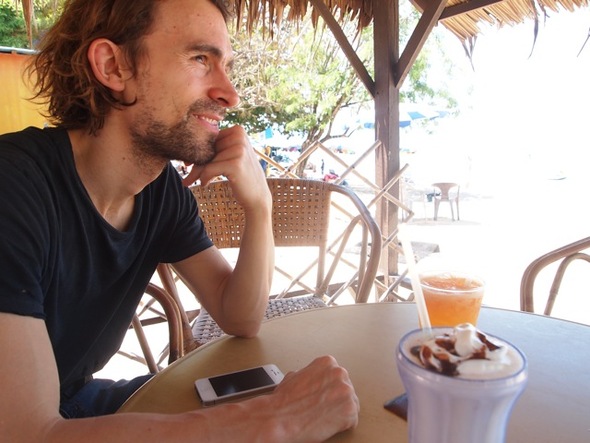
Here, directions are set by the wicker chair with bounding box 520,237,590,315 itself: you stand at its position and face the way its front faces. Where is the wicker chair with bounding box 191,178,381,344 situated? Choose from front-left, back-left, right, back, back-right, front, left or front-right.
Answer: front-right

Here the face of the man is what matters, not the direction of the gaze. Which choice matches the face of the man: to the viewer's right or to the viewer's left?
to the viewer's right

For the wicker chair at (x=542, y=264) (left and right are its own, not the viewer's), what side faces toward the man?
front

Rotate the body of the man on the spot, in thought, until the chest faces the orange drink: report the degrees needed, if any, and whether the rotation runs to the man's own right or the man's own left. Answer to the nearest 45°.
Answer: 0° — they already face it

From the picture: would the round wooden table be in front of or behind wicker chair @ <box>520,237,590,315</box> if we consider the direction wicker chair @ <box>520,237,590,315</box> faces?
in front

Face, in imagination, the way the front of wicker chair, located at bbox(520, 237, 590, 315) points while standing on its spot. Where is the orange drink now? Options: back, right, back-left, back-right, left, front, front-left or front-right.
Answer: front-left

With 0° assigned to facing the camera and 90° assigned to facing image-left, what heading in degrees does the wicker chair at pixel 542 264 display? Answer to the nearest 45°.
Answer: approximately 45°

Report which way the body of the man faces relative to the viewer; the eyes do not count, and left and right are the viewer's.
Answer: facing the viewer and to the right of the viewer

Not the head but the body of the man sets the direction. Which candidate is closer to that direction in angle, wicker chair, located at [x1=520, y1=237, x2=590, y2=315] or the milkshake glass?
the milkshake glass

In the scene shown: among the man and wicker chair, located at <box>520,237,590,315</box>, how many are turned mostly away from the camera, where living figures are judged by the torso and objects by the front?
0

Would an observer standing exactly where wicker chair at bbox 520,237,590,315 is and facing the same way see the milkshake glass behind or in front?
in front

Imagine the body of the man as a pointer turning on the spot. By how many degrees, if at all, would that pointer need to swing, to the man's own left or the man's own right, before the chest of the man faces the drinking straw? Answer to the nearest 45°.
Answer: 0° — they already face it
